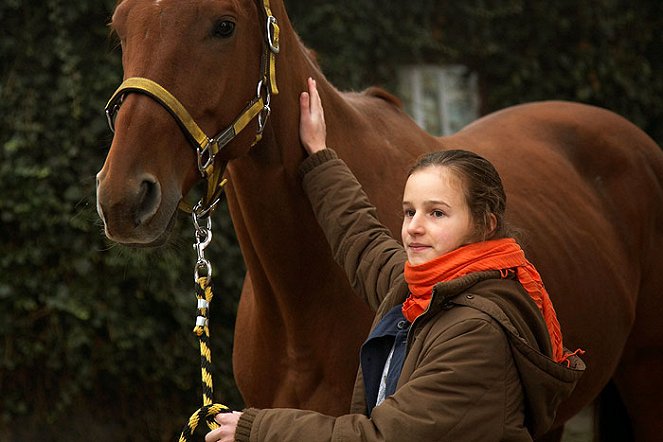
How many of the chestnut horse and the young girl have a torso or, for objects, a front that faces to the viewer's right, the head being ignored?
0

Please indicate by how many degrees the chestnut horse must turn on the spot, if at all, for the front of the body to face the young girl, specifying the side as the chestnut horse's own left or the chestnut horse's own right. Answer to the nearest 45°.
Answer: approximately 45° to the chestnut horse's own left

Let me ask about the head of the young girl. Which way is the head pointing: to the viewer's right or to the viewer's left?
to the viewer's left

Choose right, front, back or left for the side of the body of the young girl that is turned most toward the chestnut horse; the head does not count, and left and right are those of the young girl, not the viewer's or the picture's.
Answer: right

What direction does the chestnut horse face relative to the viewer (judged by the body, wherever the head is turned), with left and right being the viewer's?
facing the viewer and to the left of the viewer
